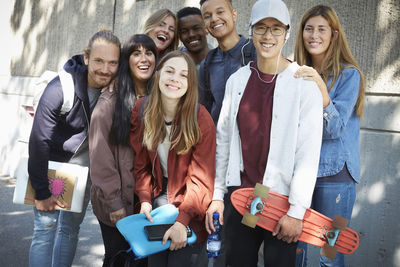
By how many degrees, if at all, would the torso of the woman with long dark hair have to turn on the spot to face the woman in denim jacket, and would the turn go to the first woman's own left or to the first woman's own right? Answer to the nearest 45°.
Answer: approximately 45° to the first woman's own left

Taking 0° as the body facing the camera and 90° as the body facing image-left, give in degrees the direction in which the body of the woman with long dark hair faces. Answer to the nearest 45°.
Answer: approximately 315°

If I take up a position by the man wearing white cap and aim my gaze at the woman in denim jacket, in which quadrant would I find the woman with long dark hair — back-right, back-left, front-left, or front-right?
back-left

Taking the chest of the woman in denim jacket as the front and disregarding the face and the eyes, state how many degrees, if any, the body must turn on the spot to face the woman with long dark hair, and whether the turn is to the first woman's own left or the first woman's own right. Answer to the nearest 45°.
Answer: approximately 45° to the first woman's own right

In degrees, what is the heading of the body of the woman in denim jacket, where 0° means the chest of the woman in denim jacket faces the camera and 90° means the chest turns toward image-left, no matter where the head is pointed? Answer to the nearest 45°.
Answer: approximately 45°

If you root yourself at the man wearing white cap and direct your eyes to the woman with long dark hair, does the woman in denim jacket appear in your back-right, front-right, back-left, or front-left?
back-right

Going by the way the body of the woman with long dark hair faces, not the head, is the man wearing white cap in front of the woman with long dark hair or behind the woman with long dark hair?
in front

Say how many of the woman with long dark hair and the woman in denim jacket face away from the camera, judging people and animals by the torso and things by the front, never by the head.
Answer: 0
